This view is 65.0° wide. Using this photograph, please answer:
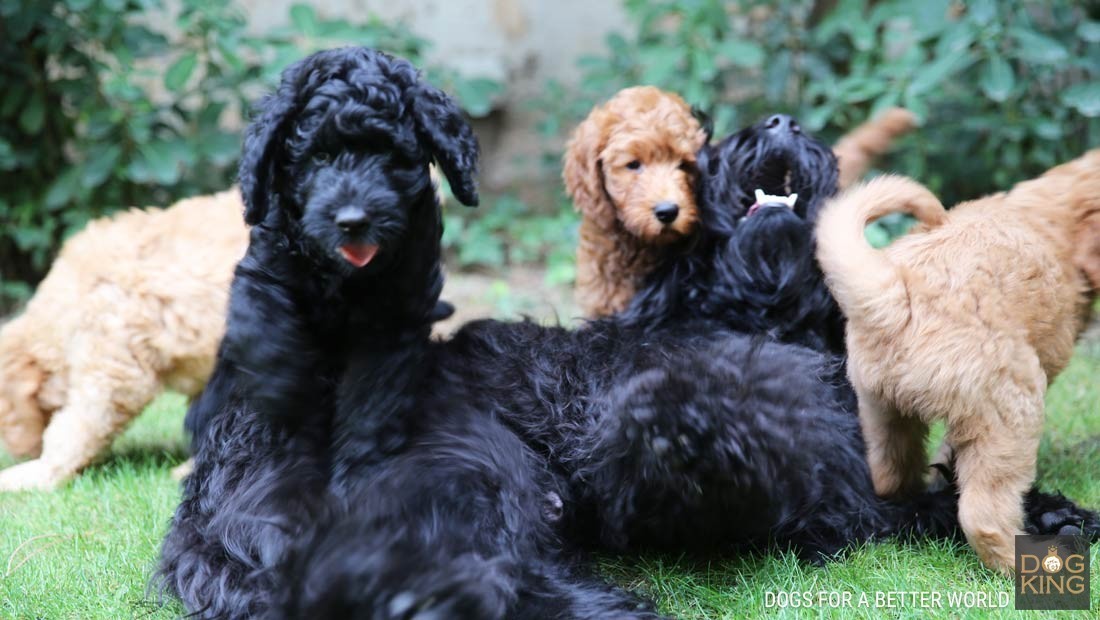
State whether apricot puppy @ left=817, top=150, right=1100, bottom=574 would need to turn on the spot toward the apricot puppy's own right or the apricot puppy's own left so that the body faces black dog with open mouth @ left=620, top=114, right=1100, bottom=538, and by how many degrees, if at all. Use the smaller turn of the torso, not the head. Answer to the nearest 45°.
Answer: approximately 90° to the apricot puppy's own left

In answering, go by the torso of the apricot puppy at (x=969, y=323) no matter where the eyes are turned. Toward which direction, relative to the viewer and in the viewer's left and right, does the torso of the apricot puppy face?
facing away from the viewer and to the right of the viewer

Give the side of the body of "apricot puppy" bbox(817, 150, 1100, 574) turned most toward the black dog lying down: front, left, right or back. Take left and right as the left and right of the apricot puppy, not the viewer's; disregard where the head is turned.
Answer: back
